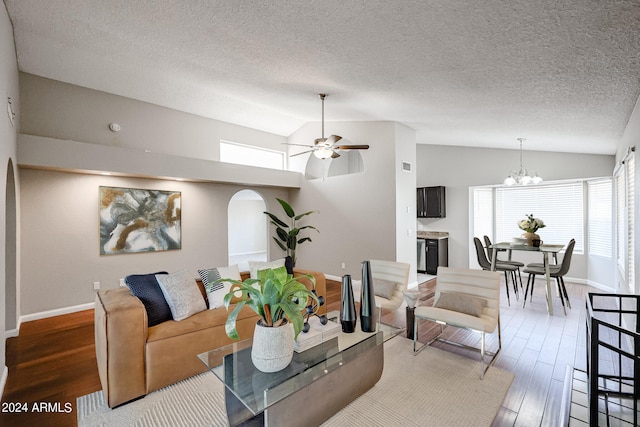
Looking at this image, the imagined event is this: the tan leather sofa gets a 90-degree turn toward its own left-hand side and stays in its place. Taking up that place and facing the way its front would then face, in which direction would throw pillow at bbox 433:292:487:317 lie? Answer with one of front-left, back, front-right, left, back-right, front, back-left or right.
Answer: front-right

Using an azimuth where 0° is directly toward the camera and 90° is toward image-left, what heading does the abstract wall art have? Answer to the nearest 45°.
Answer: approximately 315°

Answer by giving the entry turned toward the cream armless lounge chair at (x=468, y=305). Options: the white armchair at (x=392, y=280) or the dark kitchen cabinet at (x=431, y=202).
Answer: the dark kitchen cabinet

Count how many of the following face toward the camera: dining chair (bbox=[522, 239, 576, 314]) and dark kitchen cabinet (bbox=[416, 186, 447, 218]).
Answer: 1

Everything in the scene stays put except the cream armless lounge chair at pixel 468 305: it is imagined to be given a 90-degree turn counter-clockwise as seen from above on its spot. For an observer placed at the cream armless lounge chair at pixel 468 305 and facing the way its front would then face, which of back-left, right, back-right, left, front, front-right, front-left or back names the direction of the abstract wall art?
back-right

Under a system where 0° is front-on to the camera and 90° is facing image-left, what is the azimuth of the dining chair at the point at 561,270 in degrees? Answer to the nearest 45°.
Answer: approximately 90°

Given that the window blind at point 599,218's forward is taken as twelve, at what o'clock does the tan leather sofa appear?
The tan leather sofa is roughly at 11 o'clock from the window blind.

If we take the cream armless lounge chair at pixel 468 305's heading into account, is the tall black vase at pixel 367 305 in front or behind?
in front

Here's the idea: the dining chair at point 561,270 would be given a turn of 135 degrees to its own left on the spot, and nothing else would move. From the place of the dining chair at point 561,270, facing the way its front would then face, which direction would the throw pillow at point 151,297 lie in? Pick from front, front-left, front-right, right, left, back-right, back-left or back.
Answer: right

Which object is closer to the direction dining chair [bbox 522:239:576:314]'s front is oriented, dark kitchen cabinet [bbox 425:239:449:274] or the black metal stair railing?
the dark kitchen cabinet

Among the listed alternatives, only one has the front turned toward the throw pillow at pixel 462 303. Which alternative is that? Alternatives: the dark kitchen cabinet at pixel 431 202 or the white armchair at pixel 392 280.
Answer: the dark kitchen cabinet

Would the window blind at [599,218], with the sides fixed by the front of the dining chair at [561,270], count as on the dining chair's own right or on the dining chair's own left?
on the dining chair's own right

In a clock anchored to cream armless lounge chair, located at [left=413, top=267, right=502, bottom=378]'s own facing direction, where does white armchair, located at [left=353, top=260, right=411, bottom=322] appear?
white armchair, located at [left=353, top=260, right=411, bottom=322] is roughly at 2 o'clock from cream armless lounge chair, located at [left=413, top=267, right=502, bottom=378].

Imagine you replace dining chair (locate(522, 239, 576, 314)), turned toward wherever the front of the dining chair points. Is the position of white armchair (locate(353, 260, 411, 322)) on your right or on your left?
on your left
